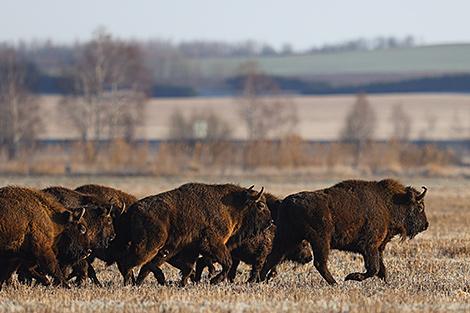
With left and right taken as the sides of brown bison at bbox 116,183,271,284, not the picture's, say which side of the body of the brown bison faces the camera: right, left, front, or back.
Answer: right

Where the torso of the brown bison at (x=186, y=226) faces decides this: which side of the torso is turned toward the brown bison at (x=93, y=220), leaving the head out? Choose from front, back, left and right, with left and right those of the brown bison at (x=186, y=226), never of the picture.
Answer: back

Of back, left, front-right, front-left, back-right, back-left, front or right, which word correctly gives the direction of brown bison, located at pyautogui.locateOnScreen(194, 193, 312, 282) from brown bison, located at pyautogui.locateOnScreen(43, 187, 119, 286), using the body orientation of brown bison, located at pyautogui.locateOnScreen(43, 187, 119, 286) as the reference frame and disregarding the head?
front

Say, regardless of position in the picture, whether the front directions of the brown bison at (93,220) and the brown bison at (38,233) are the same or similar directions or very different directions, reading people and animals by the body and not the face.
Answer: same or similar directions

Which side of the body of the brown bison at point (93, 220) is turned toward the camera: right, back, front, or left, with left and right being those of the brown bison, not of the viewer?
right

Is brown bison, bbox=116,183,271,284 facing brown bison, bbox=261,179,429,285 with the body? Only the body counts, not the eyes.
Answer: yes

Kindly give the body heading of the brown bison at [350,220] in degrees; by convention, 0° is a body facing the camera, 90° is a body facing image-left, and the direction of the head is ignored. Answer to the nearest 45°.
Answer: approximately 270°

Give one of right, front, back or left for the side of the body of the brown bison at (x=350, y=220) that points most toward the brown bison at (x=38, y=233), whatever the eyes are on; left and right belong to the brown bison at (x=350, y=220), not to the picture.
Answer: back

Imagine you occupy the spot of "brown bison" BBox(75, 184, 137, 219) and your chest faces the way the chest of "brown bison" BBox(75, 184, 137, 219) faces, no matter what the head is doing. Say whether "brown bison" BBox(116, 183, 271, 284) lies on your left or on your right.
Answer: on your right

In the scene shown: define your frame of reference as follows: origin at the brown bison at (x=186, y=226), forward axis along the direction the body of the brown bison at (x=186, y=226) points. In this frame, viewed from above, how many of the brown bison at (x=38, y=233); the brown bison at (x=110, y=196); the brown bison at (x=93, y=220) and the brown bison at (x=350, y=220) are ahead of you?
1

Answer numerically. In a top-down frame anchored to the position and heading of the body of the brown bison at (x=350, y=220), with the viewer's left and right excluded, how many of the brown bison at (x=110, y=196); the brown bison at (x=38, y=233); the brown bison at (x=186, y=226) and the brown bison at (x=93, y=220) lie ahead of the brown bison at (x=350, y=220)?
0

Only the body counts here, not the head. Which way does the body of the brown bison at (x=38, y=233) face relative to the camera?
to the viewer's right

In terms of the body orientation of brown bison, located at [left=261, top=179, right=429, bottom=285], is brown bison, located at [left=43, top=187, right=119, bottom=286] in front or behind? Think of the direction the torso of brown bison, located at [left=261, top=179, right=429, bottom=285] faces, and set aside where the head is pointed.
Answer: behind

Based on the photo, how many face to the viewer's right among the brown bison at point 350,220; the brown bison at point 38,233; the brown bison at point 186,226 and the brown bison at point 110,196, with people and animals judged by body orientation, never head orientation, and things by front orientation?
4

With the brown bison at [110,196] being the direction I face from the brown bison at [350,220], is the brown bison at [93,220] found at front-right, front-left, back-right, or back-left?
front-left

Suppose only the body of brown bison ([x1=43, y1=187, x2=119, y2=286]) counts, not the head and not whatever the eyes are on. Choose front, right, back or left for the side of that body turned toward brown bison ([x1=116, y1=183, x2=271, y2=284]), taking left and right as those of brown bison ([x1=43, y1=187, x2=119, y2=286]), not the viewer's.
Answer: front

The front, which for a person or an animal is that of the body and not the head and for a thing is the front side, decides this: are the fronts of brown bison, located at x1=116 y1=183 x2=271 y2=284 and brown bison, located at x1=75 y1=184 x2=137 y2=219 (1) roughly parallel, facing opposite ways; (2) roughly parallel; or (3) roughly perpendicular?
roughly parallel

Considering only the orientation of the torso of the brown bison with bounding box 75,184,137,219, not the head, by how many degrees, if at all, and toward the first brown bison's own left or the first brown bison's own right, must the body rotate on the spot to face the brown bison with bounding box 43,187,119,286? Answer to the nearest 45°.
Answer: approximately 90° to the first brown bison's own right

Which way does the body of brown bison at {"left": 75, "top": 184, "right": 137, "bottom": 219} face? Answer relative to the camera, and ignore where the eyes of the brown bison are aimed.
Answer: to the viewer's right
